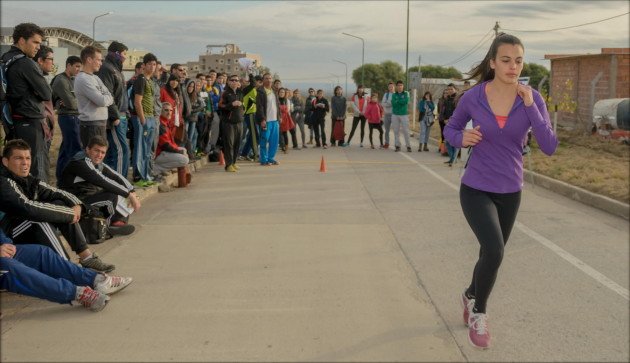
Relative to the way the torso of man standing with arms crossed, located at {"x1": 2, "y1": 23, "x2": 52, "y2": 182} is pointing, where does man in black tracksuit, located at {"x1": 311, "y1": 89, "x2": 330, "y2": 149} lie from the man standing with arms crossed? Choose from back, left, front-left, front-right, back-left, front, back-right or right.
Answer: front-left

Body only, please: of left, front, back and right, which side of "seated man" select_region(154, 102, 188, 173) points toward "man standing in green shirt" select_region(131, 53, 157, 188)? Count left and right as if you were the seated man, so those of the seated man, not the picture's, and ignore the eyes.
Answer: right

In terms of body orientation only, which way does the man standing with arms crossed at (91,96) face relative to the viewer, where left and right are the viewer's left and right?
facing to the right of the viewer

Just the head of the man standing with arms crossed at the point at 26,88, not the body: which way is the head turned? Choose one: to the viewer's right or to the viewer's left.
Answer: to the viewer's right

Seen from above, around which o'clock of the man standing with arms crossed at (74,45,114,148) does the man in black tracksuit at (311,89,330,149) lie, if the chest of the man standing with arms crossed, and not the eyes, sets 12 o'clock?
The man in black tracksuit is roughly at 10 o'clock from the man standing with arms crossed.

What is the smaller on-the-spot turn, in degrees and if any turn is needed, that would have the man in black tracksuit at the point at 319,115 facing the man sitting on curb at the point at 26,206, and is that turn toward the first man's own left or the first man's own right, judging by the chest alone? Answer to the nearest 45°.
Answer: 0° — they already face them

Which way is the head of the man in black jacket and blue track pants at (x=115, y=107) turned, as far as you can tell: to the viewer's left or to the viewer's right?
to the viewer's right

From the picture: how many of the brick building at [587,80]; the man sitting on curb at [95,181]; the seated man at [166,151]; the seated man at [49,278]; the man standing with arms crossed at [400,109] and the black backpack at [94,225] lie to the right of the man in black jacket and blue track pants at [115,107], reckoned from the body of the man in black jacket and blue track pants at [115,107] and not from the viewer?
3

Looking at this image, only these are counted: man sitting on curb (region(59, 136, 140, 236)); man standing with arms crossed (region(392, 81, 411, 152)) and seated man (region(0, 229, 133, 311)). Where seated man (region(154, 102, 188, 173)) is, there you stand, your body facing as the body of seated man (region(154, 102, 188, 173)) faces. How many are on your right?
2

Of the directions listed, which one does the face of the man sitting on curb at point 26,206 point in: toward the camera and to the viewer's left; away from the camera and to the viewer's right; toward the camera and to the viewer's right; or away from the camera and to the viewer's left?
toward the camera and to the viewer's right

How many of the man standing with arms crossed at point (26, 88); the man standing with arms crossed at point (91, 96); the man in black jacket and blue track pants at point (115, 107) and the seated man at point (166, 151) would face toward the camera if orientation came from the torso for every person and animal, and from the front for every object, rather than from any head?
0

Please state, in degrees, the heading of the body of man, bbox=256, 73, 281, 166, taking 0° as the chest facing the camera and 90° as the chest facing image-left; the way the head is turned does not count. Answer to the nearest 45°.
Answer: approximately 315°

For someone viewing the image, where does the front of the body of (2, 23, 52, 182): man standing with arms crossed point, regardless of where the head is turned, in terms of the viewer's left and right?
facing to the right of the viewer

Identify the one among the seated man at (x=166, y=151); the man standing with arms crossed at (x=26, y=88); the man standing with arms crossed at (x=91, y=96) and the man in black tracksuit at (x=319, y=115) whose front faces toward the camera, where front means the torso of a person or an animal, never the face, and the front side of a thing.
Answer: the man in black tracksuit

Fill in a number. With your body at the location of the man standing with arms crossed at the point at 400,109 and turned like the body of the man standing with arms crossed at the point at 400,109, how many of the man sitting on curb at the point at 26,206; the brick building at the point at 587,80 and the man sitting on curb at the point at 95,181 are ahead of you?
2

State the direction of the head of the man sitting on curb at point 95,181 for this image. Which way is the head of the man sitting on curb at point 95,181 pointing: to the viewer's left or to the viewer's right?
to the viewer's right

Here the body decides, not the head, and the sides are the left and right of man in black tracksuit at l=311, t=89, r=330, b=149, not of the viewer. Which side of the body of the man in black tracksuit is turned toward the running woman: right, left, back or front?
front

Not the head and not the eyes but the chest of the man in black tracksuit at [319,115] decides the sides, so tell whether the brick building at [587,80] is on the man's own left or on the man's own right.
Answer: on the man's own left

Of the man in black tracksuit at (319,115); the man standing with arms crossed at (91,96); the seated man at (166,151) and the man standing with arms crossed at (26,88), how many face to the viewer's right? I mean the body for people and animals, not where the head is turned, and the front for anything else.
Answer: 3
